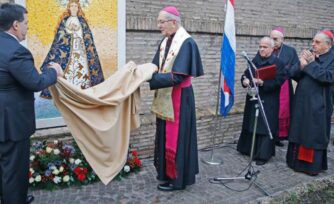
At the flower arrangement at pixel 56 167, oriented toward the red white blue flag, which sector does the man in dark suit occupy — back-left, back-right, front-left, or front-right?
back-right

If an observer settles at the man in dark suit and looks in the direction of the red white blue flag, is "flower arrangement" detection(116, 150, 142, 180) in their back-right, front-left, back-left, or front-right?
front-left

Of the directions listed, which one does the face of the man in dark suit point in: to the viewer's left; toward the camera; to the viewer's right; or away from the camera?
to the viewer's right

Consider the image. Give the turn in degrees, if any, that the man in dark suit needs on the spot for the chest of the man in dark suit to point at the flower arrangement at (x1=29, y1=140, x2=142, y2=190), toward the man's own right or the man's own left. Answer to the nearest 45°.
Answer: approximately 45° to the man's own left

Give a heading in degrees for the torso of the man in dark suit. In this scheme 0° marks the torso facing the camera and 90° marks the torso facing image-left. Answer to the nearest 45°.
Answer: approximately 225°

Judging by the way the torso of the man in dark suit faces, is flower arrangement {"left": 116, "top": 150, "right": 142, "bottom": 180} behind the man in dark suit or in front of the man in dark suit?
in front
